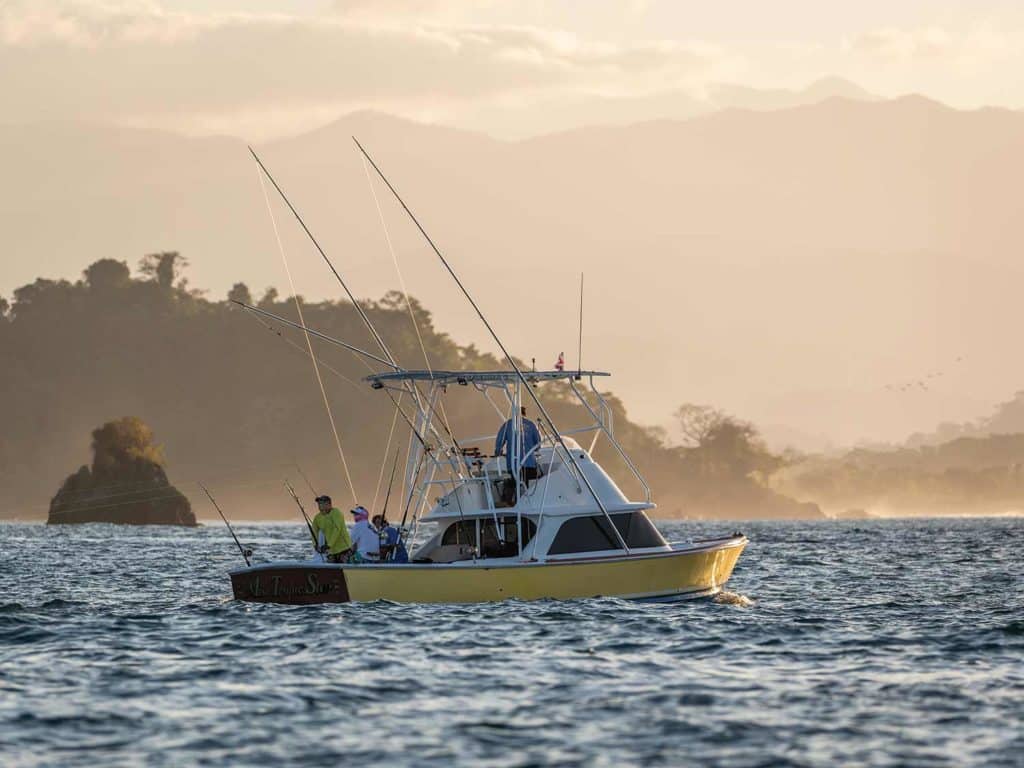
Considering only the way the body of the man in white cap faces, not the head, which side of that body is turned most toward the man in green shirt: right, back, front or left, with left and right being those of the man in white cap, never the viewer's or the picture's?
front

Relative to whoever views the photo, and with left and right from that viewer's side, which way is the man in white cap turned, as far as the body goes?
facing to the left of the viewer

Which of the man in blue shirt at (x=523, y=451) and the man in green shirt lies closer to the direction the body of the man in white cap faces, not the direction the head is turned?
the man in green shirt

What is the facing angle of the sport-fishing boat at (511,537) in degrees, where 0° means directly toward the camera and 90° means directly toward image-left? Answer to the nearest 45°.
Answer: approximately 225°

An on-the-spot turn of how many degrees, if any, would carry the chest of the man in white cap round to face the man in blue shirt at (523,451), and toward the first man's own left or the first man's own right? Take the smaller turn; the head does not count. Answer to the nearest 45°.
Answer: approximately 180°

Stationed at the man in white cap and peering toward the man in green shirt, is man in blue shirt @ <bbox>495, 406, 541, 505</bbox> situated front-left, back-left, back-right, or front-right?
back-right
